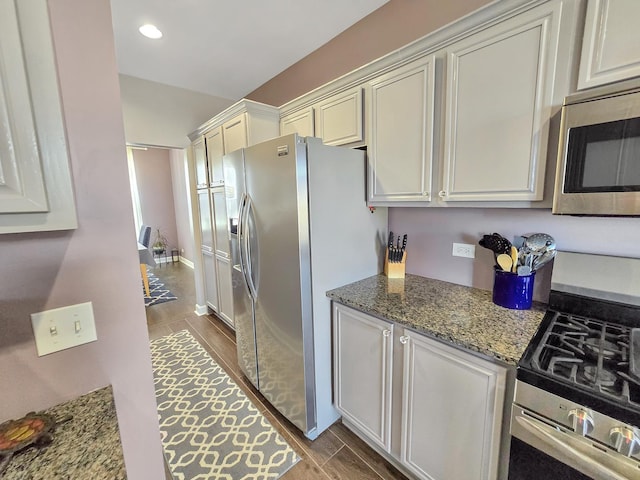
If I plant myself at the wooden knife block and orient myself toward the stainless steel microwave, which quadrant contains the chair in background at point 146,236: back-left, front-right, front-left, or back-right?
back-right

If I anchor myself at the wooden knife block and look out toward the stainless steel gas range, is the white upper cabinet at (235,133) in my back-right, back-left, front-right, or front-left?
back-right

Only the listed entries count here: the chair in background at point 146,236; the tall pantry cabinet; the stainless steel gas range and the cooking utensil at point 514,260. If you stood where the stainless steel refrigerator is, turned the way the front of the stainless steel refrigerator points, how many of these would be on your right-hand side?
2

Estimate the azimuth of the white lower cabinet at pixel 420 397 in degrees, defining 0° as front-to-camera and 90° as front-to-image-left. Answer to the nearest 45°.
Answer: approximately 45°

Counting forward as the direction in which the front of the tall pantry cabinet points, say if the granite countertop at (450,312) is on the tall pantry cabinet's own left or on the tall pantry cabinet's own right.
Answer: on the tall pantry cabinet's own left

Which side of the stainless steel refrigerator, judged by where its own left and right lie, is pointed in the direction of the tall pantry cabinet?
right

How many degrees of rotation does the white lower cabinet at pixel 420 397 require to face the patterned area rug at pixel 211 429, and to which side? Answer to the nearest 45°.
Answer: approximately 45° to its right

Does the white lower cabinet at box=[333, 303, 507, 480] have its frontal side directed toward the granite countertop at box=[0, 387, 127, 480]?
yes

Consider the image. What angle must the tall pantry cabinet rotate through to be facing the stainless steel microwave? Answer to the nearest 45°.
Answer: approximately 90° to its left
